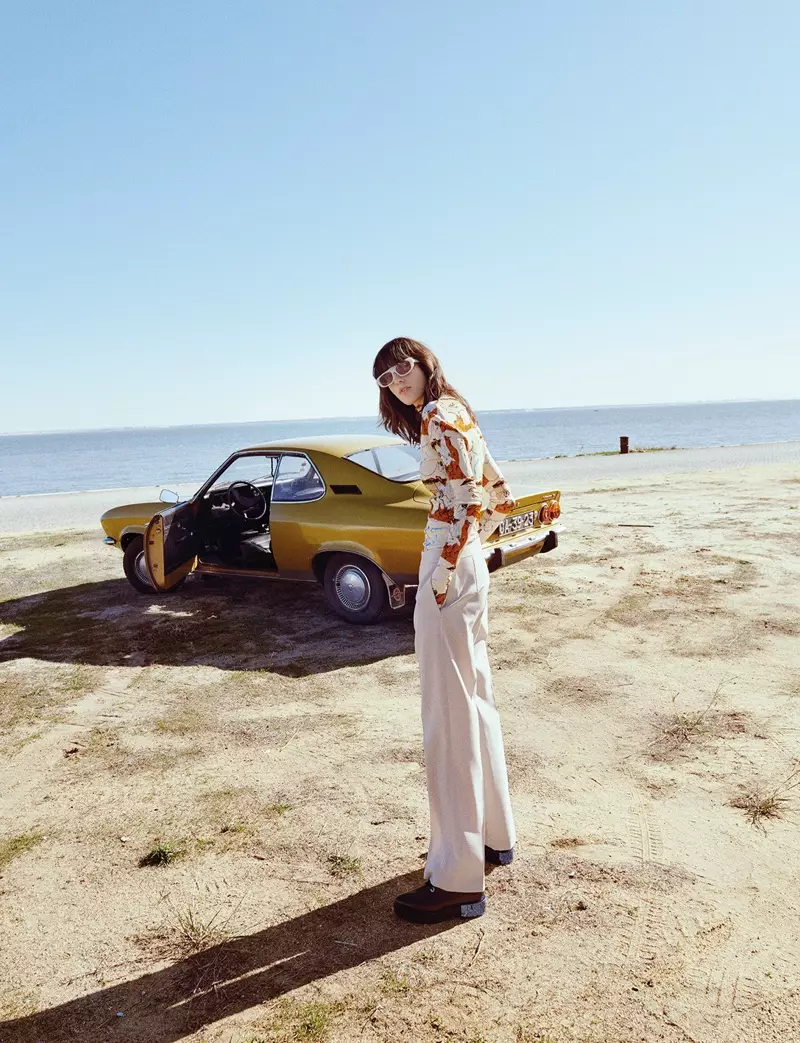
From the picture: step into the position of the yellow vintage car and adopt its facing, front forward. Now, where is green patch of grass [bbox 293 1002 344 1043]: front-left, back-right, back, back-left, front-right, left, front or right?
back-left

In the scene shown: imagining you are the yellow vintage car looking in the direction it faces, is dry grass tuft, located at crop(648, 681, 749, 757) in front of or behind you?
behind

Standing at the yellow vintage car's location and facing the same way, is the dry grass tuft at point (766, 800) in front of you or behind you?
behind

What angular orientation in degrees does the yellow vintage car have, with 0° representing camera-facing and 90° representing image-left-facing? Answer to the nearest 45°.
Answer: approximately 135°
